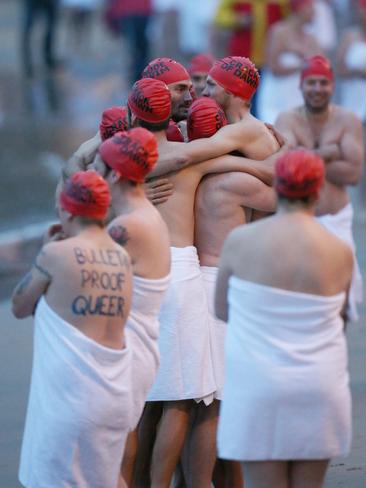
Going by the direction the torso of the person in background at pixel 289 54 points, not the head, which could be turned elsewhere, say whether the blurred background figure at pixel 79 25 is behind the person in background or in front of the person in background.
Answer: behind

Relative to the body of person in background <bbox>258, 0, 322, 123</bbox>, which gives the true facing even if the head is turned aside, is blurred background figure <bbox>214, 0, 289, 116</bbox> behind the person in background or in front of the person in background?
behind

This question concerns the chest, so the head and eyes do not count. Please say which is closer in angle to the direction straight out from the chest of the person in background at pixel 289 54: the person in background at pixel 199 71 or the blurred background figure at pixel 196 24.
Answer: the person in background

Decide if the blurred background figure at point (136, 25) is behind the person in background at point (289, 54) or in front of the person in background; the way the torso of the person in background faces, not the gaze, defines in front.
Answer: behind

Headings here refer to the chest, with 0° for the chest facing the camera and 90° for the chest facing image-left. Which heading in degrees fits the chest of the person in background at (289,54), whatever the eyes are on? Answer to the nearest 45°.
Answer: approximately 315°

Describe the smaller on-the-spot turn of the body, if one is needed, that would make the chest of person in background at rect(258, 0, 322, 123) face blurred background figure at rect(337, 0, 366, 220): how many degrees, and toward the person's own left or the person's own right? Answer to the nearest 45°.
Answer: approximately 45° to the person's own left
